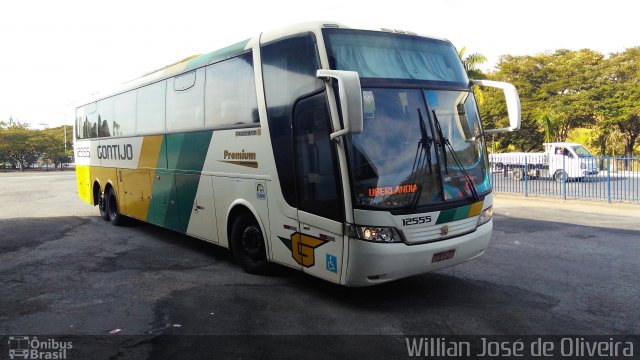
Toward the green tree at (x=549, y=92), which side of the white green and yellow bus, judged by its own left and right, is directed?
left

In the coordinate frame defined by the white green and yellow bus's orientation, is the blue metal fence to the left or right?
on its left

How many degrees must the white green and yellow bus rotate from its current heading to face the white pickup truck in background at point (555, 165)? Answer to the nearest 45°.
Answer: approximately 90° to its left

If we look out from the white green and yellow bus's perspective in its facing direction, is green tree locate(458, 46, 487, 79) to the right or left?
on its left

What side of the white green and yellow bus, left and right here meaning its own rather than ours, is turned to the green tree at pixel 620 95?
left

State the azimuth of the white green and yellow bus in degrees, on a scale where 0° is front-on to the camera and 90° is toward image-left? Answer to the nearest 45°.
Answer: approximately 315°
